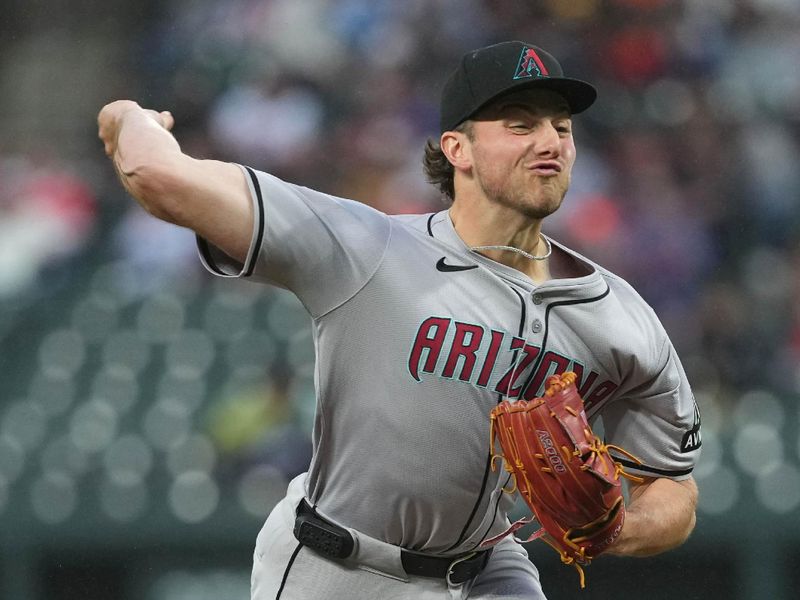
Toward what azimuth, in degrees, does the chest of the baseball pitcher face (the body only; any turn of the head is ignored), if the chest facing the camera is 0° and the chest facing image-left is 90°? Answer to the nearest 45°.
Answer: approximately 315°
